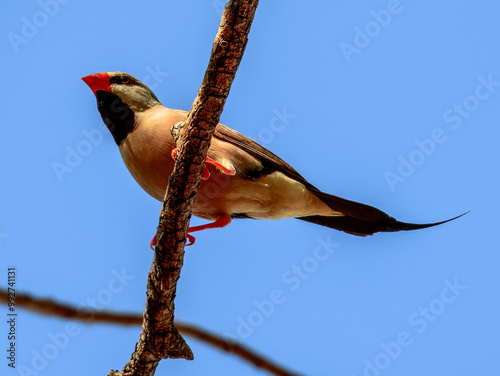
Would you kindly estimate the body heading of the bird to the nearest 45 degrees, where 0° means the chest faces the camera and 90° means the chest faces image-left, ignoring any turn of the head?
approximately 90°
